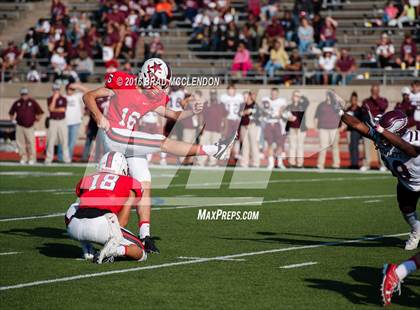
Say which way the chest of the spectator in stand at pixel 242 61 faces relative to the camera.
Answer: toward the camera

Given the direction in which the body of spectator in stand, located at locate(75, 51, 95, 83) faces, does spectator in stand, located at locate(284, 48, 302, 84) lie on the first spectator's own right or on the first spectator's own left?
on the first spectator's own left

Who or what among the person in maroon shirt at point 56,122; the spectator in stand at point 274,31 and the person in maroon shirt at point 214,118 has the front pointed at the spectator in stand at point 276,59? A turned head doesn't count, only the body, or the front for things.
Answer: the spectator in stand at point 274,31

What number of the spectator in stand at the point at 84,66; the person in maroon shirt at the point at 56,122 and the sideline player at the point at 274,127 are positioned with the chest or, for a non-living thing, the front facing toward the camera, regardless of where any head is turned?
3

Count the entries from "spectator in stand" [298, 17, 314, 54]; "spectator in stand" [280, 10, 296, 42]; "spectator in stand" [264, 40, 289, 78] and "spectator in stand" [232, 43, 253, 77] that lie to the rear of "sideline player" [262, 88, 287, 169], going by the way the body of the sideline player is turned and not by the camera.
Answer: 4

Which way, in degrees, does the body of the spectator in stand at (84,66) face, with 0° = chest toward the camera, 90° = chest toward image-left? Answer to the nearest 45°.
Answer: approximately 0°

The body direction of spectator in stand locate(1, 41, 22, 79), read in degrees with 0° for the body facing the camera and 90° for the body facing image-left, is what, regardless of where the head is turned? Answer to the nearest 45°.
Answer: approximately 0°

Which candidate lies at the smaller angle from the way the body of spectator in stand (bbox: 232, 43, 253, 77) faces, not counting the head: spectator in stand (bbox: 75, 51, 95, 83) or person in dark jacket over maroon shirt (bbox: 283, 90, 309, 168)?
the person in dark jacket over maroon shirt

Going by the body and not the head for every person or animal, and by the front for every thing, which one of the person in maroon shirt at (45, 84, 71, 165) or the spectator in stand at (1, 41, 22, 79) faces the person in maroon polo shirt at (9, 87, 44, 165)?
the spectator in stand

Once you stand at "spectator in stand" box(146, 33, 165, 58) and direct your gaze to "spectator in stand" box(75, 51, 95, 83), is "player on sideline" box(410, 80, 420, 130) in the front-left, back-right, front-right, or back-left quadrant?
back-left

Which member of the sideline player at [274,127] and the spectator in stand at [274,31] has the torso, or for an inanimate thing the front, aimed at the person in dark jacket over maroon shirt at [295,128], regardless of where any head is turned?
the spectator in stand

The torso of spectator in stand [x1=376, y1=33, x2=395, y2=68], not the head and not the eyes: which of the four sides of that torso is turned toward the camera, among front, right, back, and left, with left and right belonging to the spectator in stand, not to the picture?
front

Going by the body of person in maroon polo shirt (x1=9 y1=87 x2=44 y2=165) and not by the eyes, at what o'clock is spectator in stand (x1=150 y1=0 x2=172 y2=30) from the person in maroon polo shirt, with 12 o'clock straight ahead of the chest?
The spectator in stand is roughly at 7 o'clock from the person in maroon polo shirt.

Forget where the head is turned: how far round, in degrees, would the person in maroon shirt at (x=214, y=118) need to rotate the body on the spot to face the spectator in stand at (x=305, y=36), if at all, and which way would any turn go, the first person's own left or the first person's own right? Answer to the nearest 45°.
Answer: approximately 135° to the first person's own left

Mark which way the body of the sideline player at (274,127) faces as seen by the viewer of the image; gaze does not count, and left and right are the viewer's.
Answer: facing the viewer

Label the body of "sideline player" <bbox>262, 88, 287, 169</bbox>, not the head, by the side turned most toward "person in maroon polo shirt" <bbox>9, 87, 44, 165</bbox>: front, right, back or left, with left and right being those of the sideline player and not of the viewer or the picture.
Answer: right
